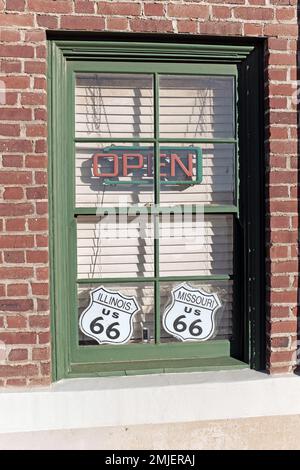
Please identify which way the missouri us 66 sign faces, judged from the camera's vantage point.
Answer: facing the viewer

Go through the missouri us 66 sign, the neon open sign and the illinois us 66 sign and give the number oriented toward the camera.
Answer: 3

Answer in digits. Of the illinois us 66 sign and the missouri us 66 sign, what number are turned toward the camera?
2

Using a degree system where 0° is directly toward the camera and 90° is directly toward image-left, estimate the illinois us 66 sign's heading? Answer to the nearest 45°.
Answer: approximately 0°

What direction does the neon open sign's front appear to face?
toward the camera
